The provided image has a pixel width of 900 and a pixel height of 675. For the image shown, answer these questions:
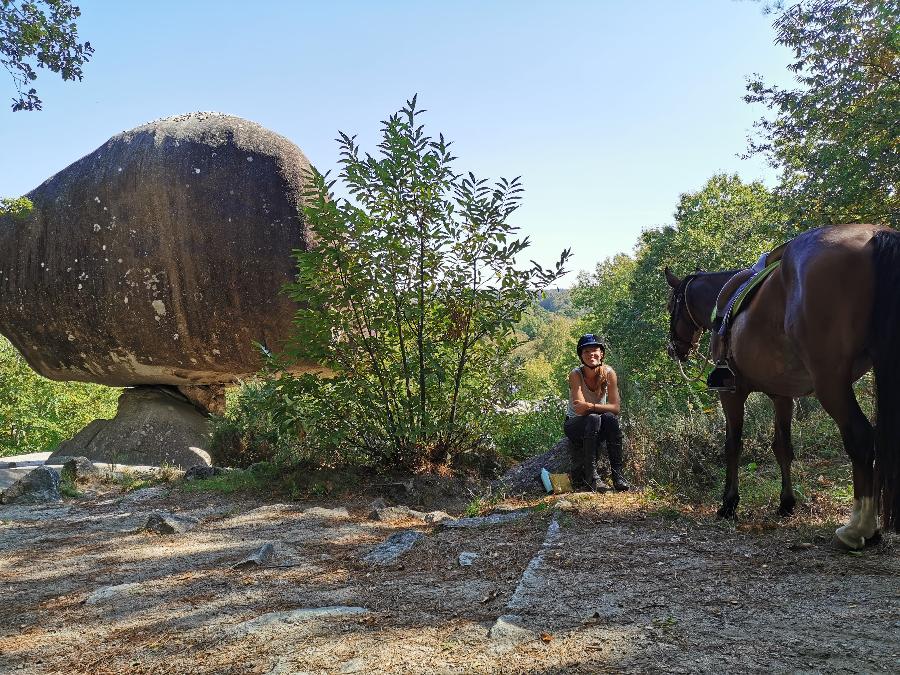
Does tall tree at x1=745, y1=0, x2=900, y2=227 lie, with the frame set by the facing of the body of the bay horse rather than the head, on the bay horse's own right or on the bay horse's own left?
on the bay horse's own right

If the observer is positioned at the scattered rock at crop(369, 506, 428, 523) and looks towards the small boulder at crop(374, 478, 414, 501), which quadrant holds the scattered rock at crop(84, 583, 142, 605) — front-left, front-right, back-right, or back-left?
back-left

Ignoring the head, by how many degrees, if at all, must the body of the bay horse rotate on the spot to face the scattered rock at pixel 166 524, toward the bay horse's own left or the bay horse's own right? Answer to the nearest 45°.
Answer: approximately 45° to the bay horse's own left

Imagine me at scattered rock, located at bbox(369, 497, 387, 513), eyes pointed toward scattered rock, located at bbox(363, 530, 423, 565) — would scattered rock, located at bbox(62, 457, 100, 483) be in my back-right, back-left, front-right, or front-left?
back-right

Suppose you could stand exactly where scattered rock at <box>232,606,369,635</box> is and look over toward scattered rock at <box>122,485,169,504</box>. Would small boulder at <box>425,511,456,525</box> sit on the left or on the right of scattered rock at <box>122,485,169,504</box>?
right

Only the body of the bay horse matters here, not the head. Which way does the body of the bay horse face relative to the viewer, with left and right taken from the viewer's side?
facing away from the viewer and to the left of the viewer
